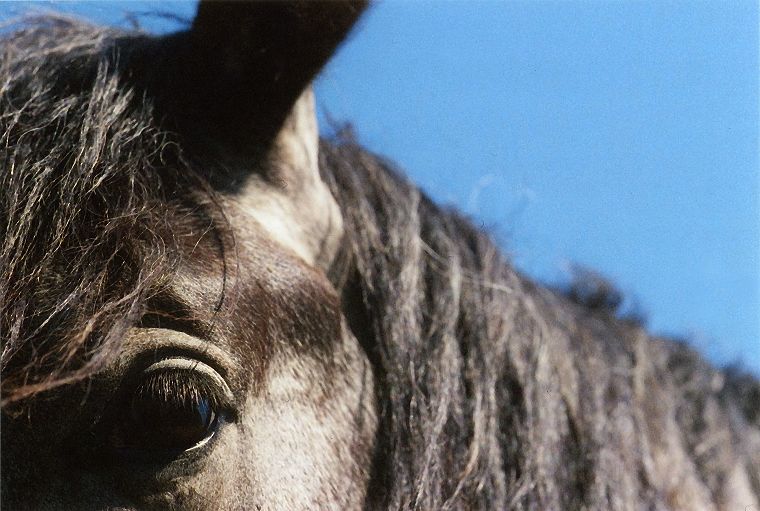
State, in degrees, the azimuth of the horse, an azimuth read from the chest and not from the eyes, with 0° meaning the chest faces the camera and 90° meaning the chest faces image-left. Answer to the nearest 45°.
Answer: approximately 45°
